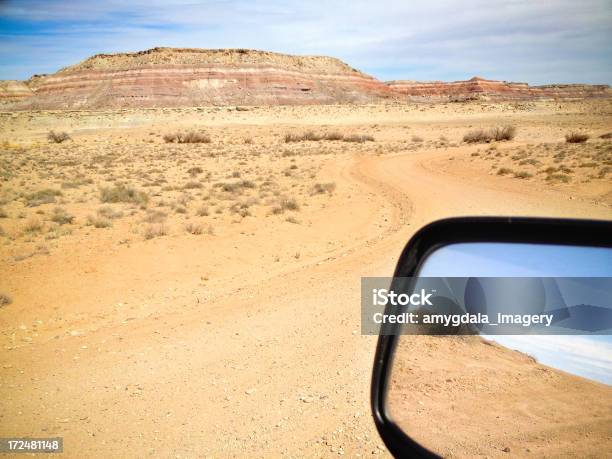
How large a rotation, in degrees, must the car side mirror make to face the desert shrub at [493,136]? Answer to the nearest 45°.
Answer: approximately 180°

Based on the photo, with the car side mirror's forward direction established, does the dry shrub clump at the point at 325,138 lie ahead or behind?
behind

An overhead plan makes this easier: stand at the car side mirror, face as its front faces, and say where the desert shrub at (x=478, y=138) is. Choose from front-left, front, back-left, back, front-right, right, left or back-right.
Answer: back

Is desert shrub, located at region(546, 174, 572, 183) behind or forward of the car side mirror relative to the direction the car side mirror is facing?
behind

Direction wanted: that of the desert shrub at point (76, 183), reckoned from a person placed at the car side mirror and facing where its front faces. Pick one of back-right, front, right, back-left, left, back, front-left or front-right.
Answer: back-right

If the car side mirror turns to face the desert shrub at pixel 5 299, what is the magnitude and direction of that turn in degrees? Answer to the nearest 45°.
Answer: approximately 135° to its right

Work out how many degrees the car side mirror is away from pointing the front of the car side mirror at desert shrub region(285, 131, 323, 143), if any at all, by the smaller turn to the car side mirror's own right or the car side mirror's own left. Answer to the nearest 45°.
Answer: approximately 180°

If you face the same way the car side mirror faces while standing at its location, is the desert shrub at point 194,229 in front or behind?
behind

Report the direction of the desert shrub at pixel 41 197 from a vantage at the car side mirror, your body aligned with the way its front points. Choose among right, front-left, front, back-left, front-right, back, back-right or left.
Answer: back-right

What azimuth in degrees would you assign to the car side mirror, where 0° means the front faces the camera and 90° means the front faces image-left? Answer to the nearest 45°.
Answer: approximately 0°

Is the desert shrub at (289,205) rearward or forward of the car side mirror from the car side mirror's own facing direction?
rearward
